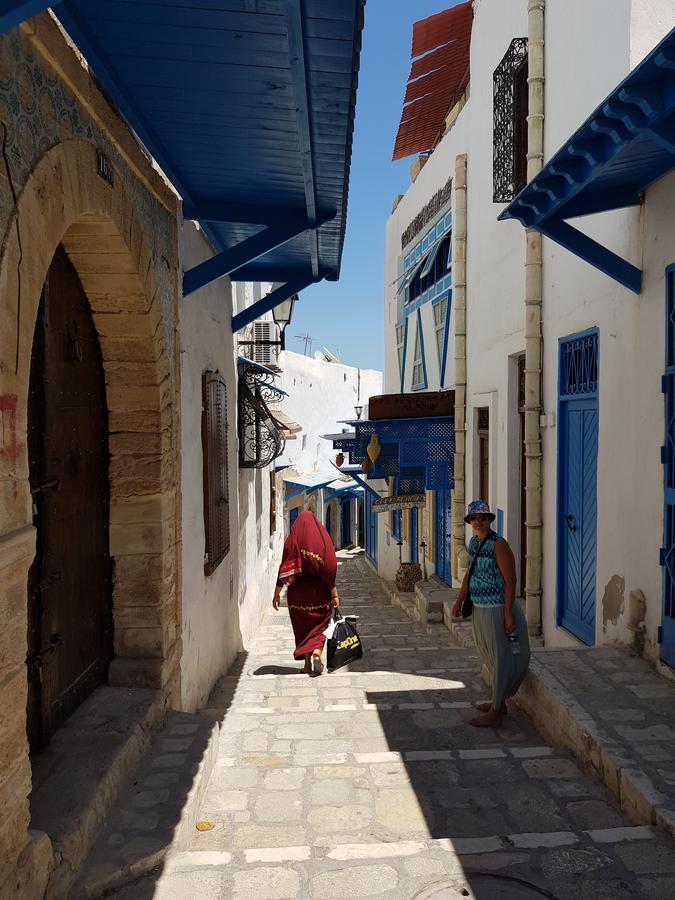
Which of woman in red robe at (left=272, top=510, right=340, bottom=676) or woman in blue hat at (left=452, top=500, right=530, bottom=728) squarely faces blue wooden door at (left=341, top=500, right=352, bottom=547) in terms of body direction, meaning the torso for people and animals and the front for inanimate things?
the woman in red robe

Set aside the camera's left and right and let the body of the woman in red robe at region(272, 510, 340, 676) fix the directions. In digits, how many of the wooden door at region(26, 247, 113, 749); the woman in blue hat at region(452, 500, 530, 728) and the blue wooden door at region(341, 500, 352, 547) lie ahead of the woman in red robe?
1

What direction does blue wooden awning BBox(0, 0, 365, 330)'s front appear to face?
to the viewer's right

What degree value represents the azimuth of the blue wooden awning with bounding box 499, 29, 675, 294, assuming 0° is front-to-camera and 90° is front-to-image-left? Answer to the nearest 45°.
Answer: approximately 90°

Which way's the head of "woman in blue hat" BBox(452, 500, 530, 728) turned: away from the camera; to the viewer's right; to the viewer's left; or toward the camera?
toward the camera

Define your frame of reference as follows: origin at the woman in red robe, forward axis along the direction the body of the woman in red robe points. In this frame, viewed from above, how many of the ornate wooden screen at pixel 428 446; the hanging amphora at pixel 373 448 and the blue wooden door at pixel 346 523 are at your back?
0

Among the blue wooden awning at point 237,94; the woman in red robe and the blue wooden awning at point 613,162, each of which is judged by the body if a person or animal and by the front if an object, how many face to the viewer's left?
1

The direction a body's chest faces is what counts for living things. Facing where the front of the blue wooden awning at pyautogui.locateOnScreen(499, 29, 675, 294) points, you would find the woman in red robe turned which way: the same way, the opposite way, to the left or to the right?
to the right

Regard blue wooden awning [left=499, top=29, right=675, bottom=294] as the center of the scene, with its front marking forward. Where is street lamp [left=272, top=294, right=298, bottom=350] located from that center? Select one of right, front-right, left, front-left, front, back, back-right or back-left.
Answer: front-right

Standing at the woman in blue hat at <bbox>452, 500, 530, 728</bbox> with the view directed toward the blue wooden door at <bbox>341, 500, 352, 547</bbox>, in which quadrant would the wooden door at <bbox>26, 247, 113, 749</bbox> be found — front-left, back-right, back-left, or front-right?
back-left

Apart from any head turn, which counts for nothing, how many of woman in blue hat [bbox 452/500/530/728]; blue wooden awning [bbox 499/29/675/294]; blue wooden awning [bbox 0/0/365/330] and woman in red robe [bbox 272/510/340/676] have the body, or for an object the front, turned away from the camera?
1

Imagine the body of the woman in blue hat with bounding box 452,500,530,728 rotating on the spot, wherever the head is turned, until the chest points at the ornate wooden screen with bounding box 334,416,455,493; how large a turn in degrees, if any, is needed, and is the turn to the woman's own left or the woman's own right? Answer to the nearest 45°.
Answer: approximately 135° to the woman's own right

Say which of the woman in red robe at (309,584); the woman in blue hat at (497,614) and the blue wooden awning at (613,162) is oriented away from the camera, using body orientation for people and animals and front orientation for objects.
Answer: the woman in red robe

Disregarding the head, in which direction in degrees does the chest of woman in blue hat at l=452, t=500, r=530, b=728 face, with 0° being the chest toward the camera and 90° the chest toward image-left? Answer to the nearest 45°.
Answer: approximately 45°
